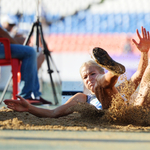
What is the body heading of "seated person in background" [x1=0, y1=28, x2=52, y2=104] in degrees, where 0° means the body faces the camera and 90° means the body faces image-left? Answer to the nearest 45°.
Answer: approximately 270°
